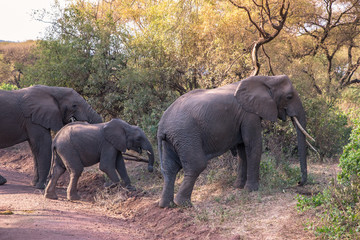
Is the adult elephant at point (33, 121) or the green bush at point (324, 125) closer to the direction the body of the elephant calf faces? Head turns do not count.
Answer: the green bush

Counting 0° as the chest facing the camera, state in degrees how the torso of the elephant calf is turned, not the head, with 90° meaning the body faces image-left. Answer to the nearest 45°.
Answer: approximately 270°

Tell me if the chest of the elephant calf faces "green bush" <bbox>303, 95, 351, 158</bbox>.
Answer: yes

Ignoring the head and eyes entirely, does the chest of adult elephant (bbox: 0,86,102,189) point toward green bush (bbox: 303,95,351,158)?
yes

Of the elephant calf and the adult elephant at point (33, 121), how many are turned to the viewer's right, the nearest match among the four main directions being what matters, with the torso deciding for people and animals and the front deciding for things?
2

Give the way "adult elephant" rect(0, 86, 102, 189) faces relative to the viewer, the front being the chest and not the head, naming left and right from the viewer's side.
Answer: facing to the right of the viewer

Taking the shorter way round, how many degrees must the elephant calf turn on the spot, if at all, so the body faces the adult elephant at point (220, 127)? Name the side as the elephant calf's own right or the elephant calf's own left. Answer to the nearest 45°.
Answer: approximately 45° to the elephant calf's own right

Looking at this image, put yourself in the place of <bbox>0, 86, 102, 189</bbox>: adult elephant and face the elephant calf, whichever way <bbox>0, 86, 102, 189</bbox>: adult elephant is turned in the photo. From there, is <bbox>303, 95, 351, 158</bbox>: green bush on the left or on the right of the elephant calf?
left
